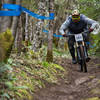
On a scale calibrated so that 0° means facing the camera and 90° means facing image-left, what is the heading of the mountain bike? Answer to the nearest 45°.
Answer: approximately 0°

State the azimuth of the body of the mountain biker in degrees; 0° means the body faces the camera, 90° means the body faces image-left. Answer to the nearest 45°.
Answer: approximately 0°
